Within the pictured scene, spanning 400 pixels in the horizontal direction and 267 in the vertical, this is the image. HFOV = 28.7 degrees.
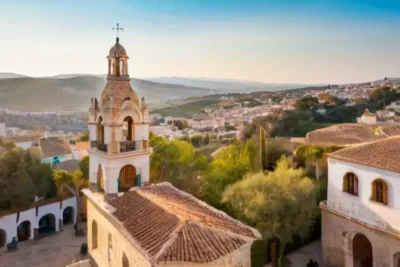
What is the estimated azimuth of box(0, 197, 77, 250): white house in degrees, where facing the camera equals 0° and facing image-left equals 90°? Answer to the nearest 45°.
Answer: approximately 315°

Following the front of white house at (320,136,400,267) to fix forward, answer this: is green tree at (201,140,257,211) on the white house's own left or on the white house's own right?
on the white house's own right

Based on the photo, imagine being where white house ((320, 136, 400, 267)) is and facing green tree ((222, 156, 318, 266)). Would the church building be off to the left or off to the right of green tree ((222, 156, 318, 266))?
left

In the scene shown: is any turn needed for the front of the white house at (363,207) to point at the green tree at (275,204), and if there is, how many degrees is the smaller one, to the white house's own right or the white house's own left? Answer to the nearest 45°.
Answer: approximately 45° to the white house's own right

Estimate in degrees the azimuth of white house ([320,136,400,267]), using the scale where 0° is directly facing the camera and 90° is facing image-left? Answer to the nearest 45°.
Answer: approximately 45°
